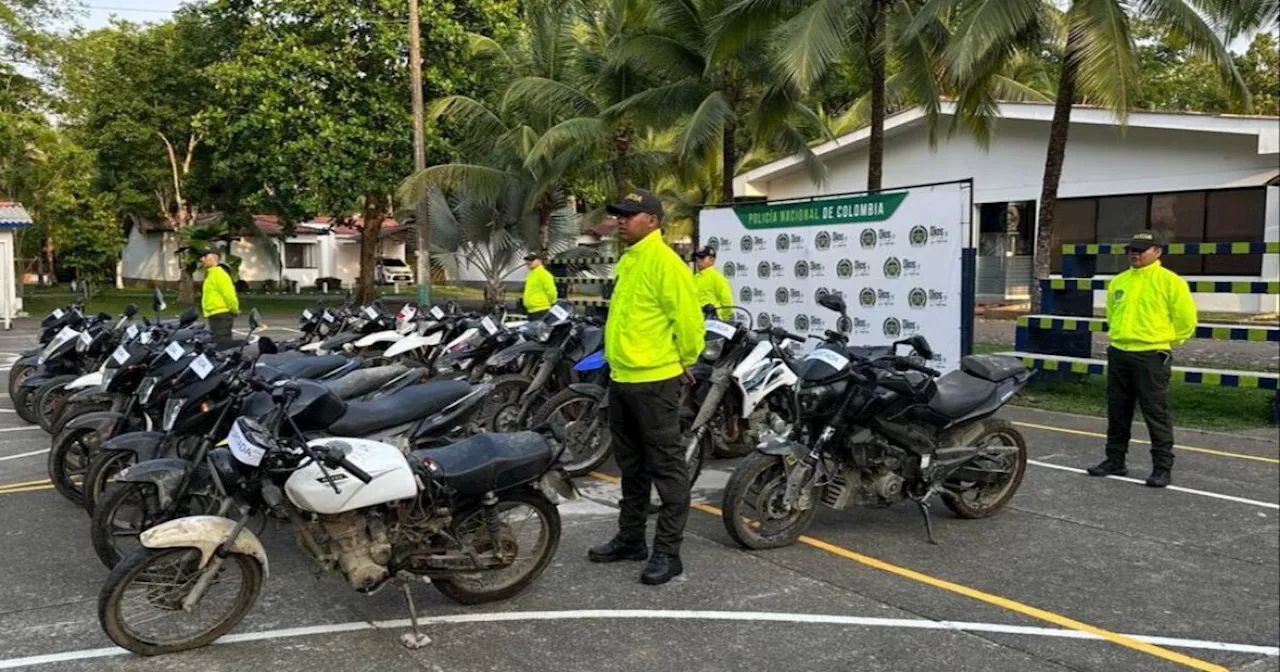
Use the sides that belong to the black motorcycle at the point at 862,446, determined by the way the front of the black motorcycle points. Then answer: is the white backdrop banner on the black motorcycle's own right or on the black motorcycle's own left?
on the black motorcycle's own right

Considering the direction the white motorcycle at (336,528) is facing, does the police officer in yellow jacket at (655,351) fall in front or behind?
behind

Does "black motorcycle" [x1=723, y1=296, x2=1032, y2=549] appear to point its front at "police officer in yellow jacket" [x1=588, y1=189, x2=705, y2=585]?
yes

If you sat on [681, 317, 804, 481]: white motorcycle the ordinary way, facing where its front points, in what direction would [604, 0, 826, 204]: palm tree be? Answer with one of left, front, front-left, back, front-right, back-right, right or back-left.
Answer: back-right

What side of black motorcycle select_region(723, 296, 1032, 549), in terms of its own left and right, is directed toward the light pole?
right

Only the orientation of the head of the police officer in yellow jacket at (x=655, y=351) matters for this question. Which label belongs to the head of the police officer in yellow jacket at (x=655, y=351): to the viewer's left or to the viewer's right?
to the viewer's left

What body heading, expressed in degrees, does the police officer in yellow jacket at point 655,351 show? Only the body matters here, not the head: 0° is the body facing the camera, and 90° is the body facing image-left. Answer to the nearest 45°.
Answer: approximately 45°

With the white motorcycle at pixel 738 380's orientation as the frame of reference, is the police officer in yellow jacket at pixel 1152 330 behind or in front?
behind

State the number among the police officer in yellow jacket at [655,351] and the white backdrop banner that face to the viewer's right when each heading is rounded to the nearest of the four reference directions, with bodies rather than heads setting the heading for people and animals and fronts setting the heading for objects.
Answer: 0

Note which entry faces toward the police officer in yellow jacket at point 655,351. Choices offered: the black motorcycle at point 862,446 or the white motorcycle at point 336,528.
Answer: the black motorcycle

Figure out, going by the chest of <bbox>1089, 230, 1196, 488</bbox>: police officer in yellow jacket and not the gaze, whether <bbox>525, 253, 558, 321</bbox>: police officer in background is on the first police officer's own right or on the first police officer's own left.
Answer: on the first police officer's own right

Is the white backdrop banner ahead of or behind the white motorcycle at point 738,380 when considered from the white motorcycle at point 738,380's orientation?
behind
